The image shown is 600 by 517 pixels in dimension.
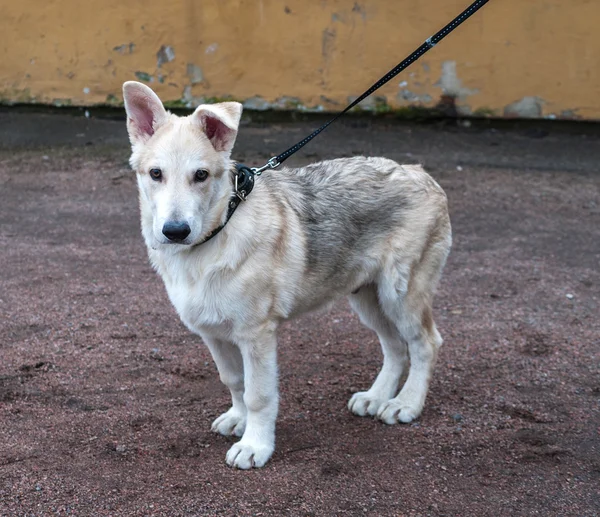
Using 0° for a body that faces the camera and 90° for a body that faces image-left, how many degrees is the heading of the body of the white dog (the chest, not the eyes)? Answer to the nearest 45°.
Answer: approximately 45°
